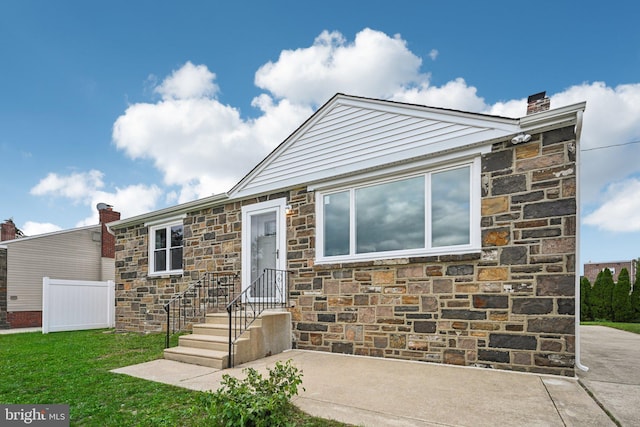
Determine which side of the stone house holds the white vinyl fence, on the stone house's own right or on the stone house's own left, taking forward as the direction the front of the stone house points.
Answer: on the stone house's own right

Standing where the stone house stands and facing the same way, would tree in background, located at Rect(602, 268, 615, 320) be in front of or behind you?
behind

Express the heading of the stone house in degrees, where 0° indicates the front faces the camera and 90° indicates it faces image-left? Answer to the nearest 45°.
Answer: approximately 45°

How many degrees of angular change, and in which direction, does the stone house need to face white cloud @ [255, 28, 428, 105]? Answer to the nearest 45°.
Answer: approximately 135° to its right

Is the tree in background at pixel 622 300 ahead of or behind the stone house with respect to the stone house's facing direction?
behind

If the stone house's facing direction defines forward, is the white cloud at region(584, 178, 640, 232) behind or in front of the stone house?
behind
